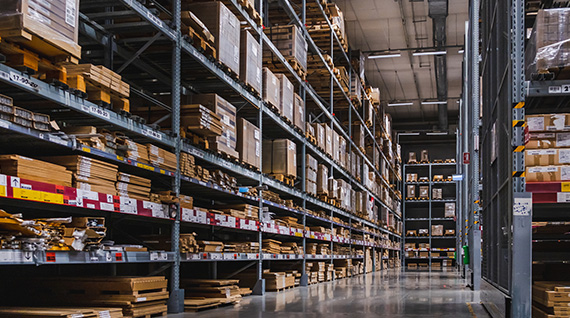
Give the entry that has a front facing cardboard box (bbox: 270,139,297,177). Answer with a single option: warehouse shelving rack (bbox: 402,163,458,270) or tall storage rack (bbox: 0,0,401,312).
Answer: the warehouse shelving rack

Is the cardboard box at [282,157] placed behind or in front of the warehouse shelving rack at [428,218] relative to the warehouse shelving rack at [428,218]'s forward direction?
in front

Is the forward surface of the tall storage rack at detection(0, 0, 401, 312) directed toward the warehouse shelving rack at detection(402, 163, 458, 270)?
no

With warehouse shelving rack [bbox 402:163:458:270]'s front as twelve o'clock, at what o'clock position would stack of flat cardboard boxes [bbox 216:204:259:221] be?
The stack of flat cardboard boxes is roughly at 12 o'clock from the warehouse shelving rack.

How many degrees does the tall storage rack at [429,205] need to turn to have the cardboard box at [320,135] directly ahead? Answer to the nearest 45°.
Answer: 0° — it already faces it

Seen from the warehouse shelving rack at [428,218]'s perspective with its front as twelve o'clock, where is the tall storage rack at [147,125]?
The tall storage rack is roughly at 12 o'clock from the warehouse shelving rack.

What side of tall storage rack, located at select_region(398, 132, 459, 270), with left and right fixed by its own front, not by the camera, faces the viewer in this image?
front

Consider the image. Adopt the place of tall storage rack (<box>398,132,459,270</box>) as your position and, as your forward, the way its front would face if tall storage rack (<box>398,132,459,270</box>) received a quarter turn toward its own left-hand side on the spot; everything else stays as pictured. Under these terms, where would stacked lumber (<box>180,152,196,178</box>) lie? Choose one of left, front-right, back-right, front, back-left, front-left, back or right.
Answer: right

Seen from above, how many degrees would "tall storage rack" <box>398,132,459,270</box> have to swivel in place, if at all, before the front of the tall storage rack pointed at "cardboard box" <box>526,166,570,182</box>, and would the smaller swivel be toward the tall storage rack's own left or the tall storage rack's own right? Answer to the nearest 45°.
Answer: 0° — it already faces it
